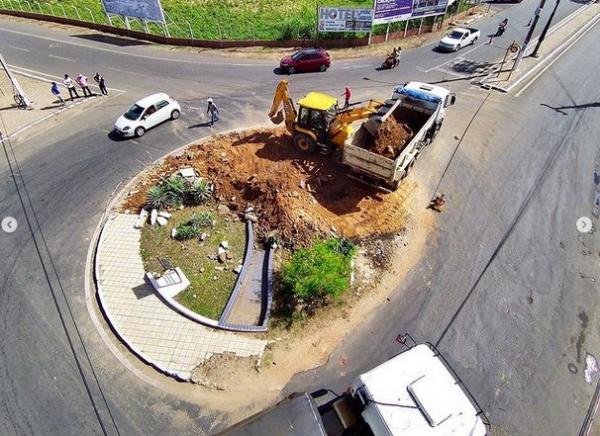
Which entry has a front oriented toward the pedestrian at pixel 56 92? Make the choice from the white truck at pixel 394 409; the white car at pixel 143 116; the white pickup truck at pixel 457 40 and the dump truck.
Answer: the white pickup truck at pixel 457 40

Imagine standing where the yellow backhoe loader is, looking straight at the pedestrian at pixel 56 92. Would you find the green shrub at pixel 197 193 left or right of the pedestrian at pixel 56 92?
left

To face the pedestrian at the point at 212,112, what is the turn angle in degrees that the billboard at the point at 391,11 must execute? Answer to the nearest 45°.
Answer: approximately 45° to its right

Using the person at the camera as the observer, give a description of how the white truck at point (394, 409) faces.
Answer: facing away from the viewer and to the right of the viewer

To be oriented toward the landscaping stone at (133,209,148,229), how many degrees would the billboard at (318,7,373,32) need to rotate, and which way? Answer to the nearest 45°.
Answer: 0° — it already faces it

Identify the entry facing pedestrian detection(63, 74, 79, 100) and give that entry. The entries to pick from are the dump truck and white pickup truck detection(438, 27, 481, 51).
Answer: the white pickup truck
